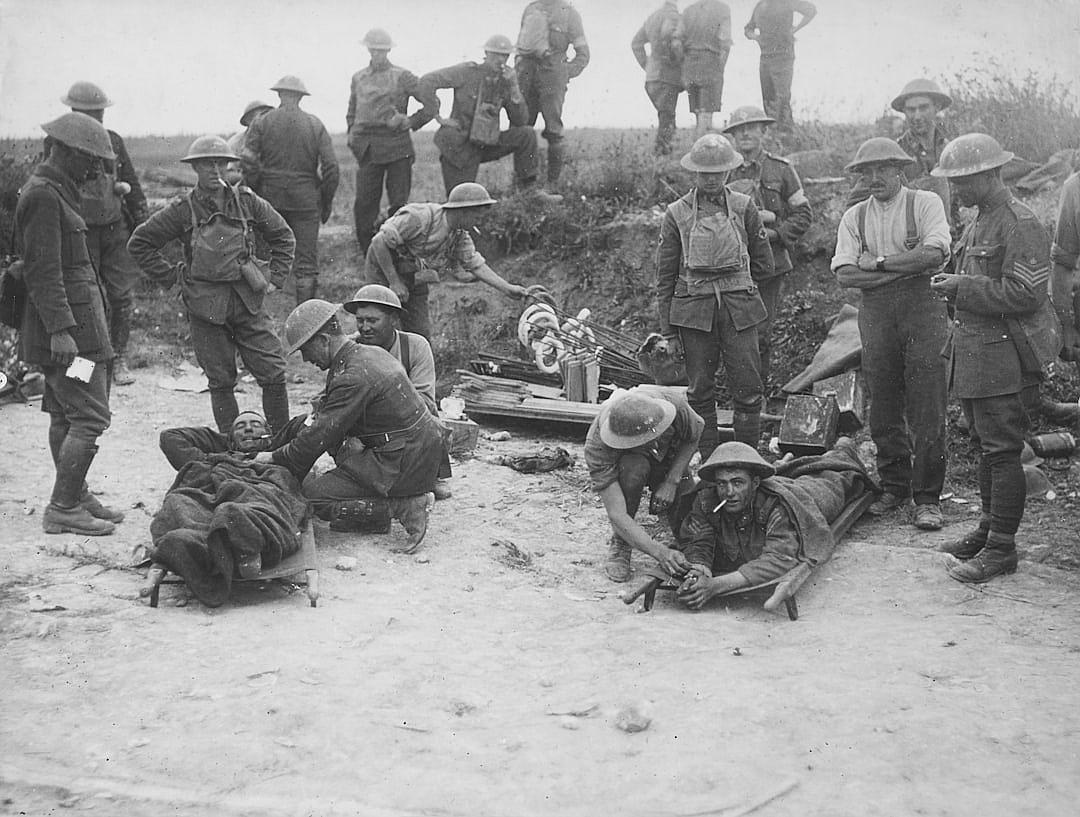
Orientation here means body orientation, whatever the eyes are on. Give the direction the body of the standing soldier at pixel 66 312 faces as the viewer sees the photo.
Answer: to the viewer's right

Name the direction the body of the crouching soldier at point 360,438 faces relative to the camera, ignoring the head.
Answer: to the viewer's left

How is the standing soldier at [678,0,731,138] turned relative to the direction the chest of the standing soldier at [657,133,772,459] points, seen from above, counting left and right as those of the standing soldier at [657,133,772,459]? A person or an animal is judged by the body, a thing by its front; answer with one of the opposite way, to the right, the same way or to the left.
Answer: the opposite way

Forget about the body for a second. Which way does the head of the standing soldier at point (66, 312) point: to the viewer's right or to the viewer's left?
to the viewer's right

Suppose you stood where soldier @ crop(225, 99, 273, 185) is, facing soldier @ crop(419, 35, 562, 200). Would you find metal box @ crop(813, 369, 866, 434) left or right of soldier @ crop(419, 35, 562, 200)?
right

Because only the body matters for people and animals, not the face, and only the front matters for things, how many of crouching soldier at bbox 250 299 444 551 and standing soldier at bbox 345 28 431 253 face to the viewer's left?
1

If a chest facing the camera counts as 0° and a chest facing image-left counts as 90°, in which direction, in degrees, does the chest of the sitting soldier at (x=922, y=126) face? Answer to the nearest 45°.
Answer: approximately 0°

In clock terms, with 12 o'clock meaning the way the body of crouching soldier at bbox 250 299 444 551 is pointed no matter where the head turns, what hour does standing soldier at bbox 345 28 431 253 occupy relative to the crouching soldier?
The standing soldier is roughly at 3 o'clock from the crouching soldier.

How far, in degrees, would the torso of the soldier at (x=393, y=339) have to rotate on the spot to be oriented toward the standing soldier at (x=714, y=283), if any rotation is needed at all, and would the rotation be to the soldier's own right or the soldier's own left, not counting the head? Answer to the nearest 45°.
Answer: approximately 135° to the soldier's own left

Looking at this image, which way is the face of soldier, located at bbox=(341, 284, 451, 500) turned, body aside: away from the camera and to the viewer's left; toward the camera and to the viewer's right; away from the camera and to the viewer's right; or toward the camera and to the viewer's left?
toward the camera and to the viewer's left

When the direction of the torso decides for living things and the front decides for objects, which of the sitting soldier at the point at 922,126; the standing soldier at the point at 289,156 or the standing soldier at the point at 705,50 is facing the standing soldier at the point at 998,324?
the sitting soldier at the point at 922,126
